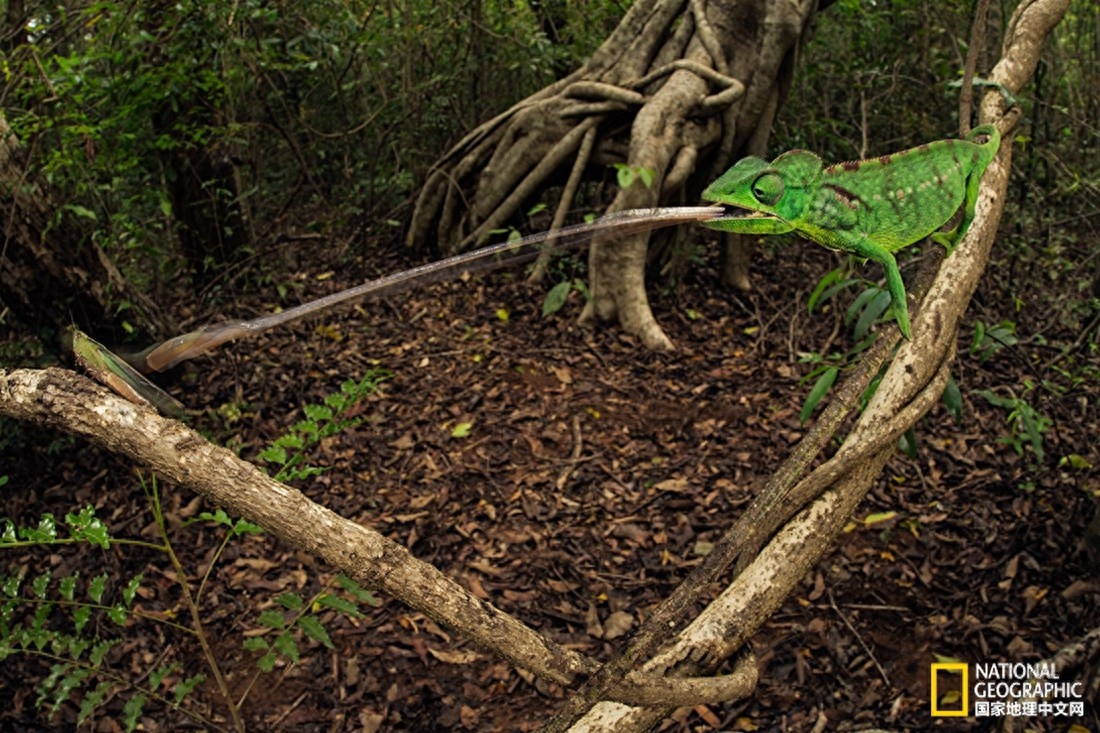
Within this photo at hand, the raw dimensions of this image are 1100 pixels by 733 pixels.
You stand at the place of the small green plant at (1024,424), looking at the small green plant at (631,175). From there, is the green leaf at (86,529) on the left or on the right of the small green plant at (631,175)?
left

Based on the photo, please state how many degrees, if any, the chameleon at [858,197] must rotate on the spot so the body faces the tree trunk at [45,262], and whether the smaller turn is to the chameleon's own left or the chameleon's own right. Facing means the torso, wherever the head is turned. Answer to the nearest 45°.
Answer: approximately 45° to the chameleon's own right

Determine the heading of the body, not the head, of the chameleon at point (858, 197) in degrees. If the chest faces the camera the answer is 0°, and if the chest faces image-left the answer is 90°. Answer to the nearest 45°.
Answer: approximately 90°

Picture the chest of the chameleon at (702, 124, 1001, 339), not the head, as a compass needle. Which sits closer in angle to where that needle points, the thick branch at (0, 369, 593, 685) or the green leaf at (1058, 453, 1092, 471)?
the thick branch

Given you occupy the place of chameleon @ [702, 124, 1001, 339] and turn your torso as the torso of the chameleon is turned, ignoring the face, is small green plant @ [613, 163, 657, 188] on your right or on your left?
on your right
